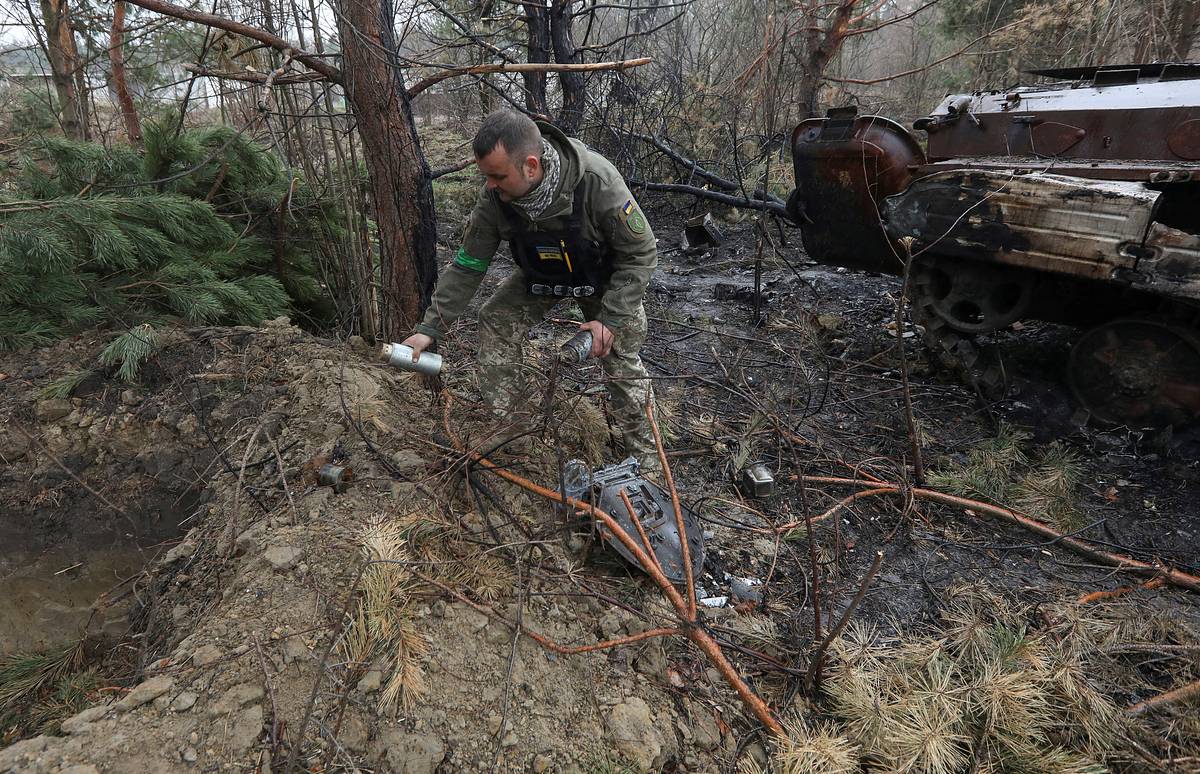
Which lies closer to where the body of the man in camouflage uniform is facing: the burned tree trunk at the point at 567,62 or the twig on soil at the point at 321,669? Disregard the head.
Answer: the twig on soil

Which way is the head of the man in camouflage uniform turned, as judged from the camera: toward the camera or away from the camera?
toward the camera

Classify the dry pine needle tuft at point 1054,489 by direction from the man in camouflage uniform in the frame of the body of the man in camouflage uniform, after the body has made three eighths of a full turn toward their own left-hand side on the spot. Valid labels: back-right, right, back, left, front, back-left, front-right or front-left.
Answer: front

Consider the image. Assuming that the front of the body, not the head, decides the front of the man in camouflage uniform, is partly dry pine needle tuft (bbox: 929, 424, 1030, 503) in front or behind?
behind

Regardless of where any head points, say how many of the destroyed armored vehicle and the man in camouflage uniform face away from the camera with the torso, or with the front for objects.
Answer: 0

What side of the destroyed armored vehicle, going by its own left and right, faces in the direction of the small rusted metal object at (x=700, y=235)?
back

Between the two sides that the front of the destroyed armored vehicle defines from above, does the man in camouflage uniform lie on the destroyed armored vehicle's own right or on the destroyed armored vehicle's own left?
on the destroyed armored vehicle's own right

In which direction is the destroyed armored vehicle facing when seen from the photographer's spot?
facing the viewer and to the right of the viewer

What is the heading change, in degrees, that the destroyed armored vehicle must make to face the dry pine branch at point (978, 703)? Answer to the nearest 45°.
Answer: approximately 45° to its right

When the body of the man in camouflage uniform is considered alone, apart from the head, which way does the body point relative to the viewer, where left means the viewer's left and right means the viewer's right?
facing the viewer and to the left of the viewer

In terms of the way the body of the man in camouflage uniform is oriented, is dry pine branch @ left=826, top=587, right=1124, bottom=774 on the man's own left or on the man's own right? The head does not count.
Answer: on the man's own left

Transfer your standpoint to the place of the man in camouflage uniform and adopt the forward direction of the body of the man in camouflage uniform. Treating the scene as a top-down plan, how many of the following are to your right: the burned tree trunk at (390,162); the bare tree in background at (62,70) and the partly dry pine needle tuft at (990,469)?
2

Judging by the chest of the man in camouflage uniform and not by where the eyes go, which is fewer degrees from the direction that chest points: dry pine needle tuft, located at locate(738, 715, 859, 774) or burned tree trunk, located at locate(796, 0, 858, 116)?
the dry pine needle tuft

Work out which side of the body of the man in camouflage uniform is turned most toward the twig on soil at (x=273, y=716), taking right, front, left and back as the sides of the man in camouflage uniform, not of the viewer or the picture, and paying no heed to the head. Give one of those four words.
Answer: front

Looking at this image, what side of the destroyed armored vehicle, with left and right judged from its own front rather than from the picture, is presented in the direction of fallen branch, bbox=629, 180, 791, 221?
back

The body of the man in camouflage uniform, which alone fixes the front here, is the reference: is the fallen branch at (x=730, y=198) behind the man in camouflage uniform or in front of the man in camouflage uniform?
behind

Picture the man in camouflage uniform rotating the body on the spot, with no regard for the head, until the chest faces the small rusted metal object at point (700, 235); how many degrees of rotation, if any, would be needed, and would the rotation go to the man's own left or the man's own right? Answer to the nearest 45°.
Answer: approximately 135° to the man's own right
